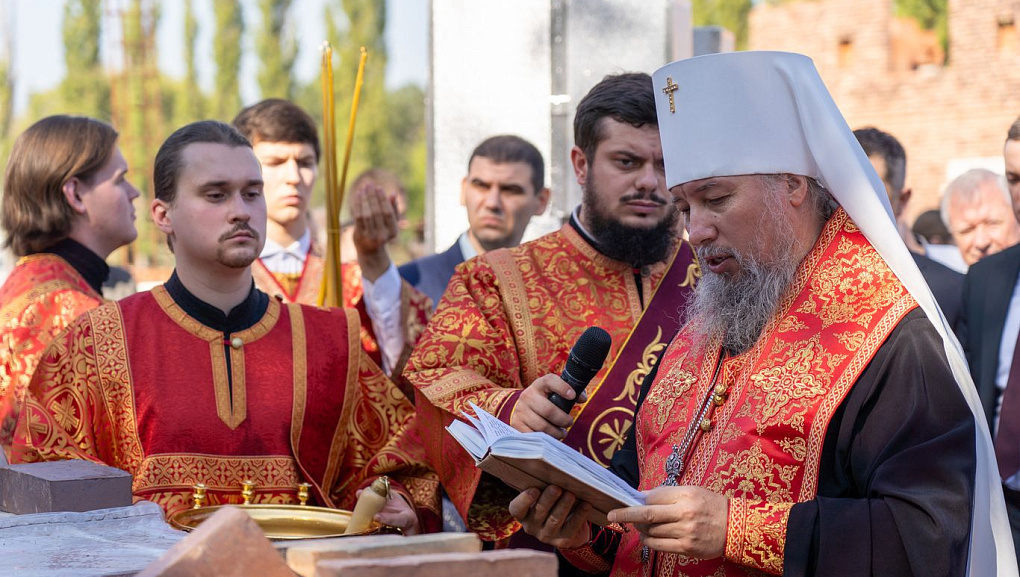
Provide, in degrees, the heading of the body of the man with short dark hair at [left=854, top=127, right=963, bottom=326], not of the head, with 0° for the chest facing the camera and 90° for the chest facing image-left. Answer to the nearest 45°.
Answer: approximately 45°

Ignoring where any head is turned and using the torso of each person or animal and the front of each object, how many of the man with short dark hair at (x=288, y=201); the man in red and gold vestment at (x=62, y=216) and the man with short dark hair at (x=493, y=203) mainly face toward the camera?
2

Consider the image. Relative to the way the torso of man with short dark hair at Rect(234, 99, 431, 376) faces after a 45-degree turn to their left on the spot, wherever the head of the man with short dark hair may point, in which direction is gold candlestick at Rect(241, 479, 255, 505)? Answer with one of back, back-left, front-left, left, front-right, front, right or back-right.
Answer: front-right

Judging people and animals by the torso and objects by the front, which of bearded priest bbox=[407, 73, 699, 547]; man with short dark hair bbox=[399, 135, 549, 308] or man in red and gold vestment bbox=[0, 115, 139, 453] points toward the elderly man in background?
man in red and gold vestment bbox=[0, 115, 139, 453]

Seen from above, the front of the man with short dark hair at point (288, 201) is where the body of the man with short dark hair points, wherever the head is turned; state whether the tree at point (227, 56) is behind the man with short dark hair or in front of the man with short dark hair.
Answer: behind

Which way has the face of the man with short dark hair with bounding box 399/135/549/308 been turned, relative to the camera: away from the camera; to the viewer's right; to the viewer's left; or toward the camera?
toward the camera

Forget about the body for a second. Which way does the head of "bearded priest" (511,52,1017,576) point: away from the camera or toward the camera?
toward the camera

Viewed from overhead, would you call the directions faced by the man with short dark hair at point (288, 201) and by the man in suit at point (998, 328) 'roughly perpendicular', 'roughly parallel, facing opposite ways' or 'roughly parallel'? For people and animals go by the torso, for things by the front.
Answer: roughly perpendicular

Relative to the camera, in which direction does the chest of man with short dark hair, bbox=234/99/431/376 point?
toward the camera

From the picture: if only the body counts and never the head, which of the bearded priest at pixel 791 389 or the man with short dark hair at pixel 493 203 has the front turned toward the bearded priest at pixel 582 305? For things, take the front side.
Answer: the man with short dark hair

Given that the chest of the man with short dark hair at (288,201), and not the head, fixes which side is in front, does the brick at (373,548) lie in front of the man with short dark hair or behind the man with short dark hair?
in front

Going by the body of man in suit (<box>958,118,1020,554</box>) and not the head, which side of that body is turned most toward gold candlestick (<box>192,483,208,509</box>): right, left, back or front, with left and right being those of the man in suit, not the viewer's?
front

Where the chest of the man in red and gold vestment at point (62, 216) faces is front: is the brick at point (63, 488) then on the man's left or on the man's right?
on the man's right

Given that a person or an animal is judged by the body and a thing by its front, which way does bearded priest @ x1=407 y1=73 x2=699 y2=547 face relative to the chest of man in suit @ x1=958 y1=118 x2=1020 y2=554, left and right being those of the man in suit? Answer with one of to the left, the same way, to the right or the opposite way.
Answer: to the left

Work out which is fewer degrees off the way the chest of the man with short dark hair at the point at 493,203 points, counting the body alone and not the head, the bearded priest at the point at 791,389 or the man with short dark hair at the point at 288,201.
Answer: the bearded priest

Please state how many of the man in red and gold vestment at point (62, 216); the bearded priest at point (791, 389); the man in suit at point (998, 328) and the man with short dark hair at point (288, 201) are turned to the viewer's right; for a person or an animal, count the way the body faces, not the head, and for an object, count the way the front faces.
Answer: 1

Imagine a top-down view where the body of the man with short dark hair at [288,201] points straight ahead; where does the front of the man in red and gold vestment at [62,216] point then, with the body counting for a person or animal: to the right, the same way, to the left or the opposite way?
to the left

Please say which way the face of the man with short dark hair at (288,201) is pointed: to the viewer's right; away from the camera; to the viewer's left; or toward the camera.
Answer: toward the camera

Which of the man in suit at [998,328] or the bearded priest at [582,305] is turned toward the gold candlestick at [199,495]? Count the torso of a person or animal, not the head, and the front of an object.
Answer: the man in suit

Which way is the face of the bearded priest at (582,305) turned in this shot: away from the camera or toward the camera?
toward the camera

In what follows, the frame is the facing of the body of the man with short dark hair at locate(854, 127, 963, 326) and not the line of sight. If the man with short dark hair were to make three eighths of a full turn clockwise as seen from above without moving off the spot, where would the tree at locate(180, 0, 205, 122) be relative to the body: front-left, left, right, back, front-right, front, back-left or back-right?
front-left

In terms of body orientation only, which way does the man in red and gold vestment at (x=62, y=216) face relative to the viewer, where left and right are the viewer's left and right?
facing to the right of the viewer
